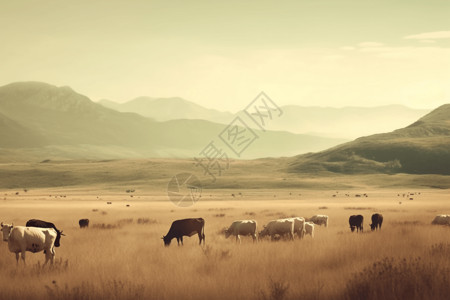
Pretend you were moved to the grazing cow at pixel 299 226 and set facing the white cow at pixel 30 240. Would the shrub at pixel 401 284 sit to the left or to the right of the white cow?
left

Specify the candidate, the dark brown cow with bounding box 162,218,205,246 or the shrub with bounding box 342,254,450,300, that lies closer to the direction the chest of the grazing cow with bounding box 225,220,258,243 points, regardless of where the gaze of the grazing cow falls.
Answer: the dark brown cow

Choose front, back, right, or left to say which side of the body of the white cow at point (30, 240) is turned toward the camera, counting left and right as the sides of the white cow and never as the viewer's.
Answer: left

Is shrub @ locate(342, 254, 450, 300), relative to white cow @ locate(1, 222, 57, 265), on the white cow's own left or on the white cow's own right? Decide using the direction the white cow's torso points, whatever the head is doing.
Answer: on the white cow's own left

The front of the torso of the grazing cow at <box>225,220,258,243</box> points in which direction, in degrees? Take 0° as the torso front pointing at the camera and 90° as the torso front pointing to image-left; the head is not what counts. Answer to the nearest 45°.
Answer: approximately 90°

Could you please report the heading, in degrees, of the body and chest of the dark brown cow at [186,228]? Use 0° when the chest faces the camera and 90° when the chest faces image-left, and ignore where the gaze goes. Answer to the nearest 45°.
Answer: approximately 90°
